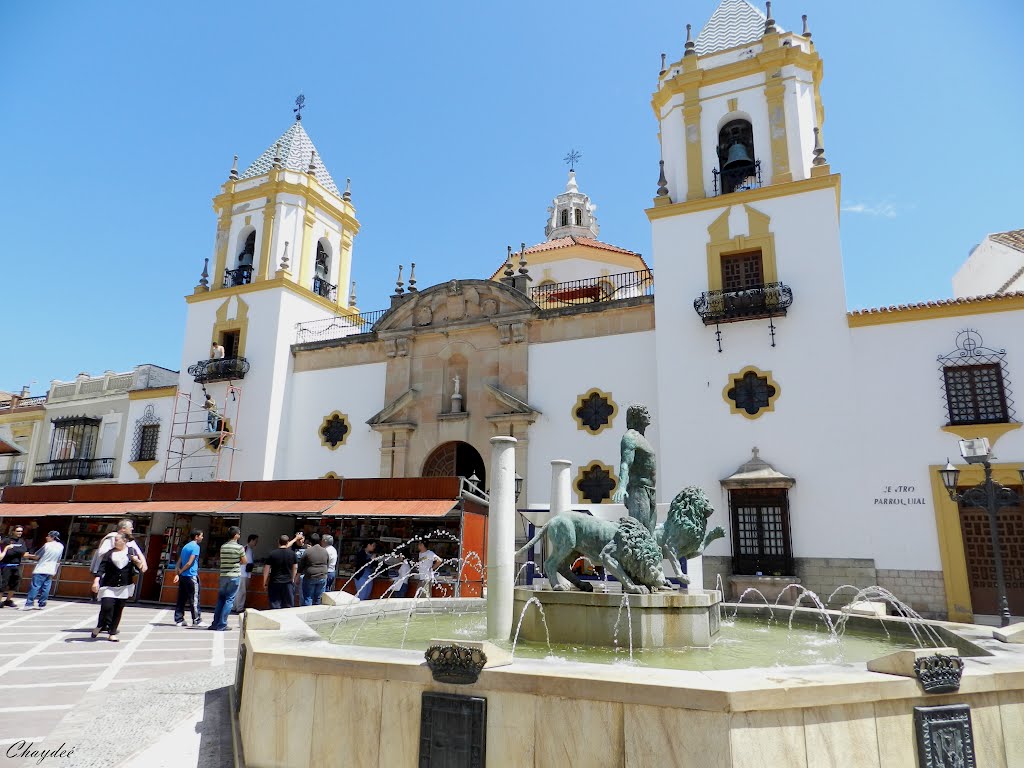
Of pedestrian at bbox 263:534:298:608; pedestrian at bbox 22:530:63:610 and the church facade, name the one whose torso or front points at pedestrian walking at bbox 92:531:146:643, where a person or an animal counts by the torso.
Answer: the church facade

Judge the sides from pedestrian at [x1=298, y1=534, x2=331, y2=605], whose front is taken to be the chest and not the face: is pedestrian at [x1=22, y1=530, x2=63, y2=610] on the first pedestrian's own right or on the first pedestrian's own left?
on the first pedestrian's own left

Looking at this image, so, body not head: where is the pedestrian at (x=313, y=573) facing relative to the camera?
away from the camera

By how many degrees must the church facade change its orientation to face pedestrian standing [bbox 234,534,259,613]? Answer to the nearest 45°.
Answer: approximately 45° to its right

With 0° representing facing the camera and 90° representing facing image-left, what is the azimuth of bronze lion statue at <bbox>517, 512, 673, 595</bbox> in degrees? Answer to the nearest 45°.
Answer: approximately 270°

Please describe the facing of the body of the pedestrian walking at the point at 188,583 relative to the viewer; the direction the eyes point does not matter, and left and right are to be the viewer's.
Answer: facing away from the viewer and to the right of the viewer

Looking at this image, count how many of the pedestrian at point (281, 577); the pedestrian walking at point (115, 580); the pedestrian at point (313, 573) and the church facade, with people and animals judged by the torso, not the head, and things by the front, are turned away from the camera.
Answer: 2

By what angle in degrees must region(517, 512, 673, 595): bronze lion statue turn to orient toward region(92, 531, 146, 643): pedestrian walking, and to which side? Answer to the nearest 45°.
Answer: approximately 180°

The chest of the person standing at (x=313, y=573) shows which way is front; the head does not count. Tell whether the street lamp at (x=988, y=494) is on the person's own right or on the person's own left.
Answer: on the person's own right

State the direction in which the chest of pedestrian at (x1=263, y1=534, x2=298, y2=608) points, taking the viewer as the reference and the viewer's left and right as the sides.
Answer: facing away from the viewer
